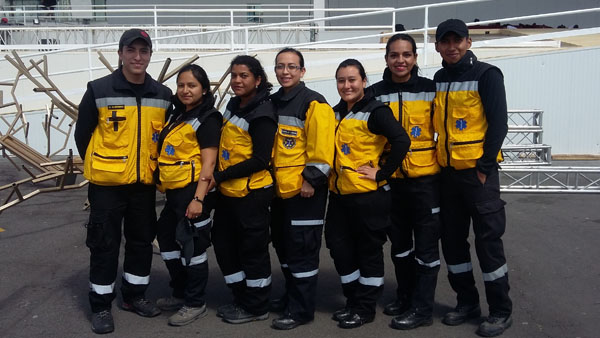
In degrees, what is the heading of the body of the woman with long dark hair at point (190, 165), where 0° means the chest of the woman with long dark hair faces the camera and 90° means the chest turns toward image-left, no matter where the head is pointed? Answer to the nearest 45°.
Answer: approximately 45°

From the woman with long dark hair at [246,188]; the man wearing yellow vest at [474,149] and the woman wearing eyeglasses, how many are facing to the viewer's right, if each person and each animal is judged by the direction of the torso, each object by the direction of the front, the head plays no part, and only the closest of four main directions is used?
0

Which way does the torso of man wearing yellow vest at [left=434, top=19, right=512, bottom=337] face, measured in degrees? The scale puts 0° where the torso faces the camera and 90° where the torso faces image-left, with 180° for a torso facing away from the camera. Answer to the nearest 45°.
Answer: approximately 45°

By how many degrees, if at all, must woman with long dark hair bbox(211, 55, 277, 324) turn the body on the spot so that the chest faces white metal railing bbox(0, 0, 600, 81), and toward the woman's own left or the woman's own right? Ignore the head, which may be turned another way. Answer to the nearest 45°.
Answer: approximately 135° to the woman's own right

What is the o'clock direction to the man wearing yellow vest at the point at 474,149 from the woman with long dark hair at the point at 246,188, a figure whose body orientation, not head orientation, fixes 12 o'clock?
The man wearing yellow vest is roughly at 8 o'clock from the woman with long dark hair.

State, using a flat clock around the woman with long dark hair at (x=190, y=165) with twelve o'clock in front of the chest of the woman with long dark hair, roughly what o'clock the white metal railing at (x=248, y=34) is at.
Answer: The white metal railing is roughly at 5 o'clock from the woman with long dark hair.

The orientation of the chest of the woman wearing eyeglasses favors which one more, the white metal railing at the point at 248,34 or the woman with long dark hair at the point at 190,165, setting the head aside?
the woman with long dark hair

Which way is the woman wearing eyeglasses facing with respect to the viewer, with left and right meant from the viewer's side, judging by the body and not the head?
facing the viewer and to the left of the viewer

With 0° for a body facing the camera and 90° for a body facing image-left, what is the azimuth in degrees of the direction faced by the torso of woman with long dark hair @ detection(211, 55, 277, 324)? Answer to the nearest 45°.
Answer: approximately 45°
